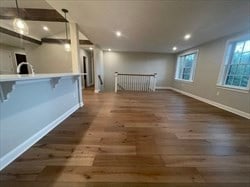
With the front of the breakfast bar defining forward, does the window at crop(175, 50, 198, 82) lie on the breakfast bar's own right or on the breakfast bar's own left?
on the breakfast bar's own left

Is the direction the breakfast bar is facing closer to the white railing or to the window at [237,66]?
the window

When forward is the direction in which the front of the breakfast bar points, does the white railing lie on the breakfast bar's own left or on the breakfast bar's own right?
on the breakfast bar's own left

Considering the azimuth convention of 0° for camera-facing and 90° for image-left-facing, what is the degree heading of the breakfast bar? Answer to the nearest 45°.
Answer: approximately 315°
